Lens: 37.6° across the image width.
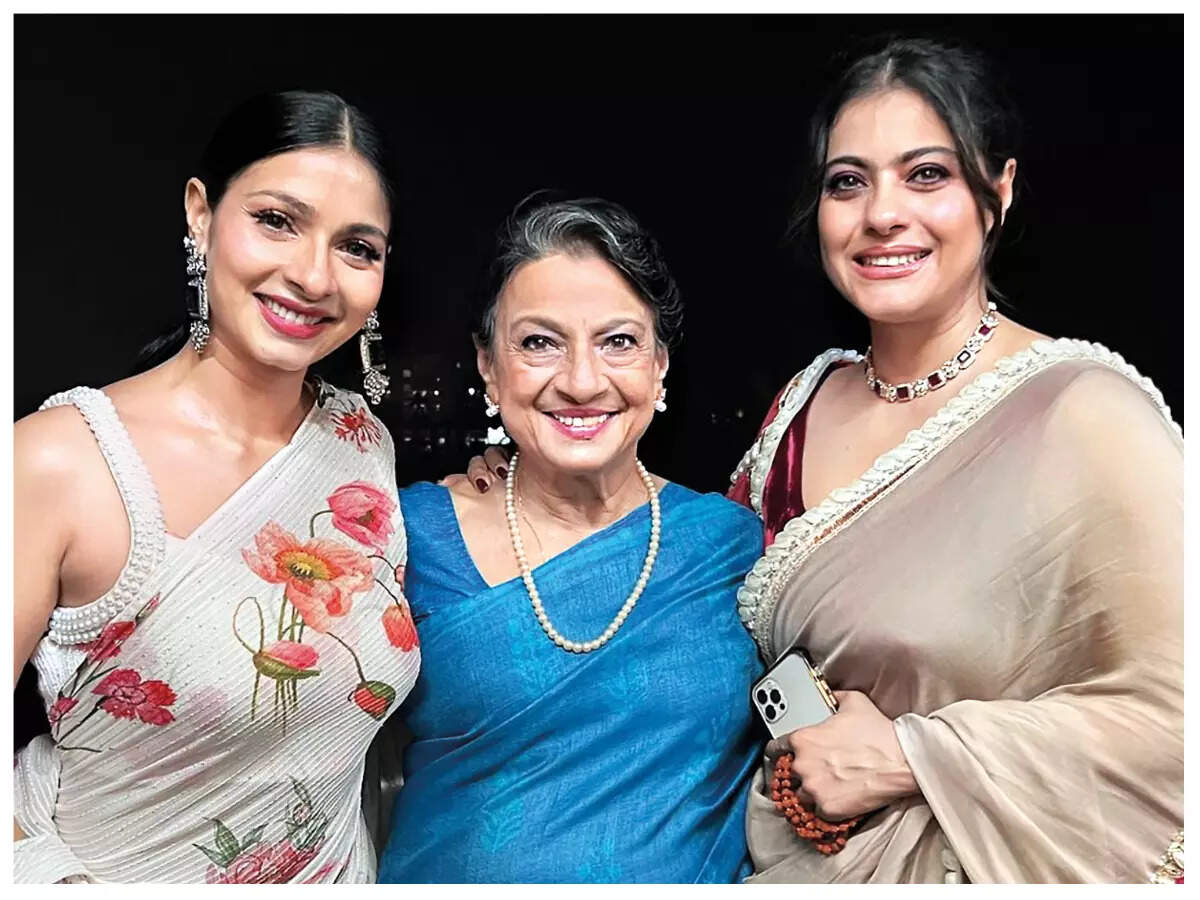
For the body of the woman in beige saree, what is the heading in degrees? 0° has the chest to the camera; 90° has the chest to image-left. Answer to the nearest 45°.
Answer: approximately 45°

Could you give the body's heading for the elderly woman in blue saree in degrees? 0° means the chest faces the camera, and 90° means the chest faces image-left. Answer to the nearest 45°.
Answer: approximately 0°
